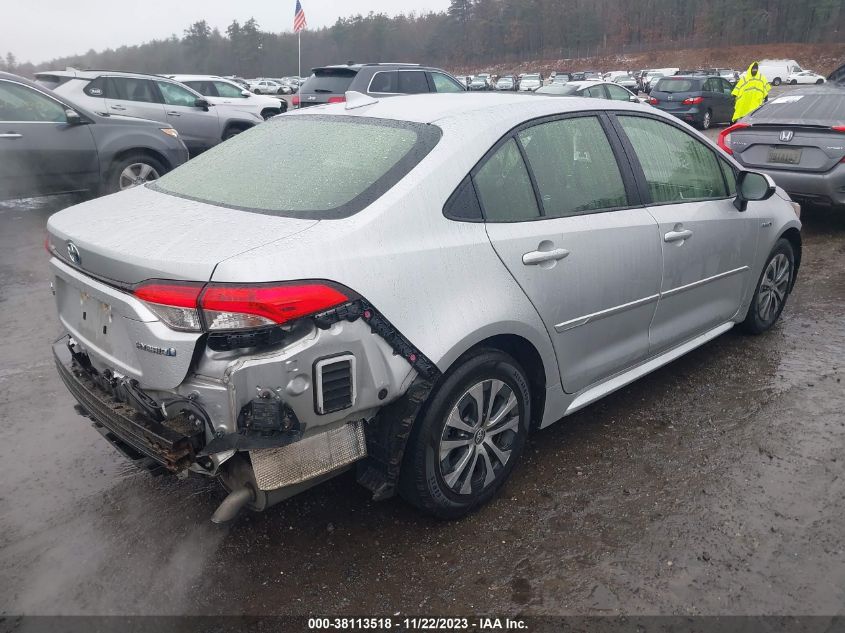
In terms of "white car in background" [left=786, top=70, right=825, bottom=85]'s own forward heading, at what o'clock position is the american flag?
The american flag is roughly at 11 o'clock from the white car in background.

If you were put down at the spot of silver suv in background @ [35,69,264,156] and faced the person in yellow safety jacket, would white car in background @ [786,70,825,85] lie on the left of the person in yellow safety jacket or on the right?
left

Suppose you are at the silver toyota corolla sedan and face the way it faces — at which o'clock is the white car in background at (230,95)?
The white car in background is roughly at 10 o'clock from the silver toyota corolla sedan.

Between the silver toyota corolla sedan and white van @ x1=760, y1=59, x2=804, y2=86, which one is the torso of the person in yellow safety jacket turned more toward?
the silver toyota corolla sedan

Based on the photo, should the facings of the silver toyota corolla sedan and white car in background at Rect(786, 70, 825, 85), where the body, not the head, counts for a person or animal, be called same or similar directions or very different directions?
very different directions

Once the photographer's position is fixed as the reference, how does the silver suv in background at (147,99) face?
facing to the right of the viewer

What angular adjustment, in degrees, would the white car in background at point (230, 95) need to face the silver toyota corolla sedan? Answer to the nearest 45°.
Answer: approximately 90° to its right

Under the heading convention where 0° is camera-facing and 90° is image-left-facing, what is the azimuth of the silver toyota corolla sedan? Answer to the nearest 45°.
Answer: approximately 225°

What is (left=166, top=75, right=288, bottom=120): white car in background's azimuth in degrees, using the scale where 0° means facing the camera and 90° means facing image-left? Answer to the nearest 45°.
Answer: approximately 270°
